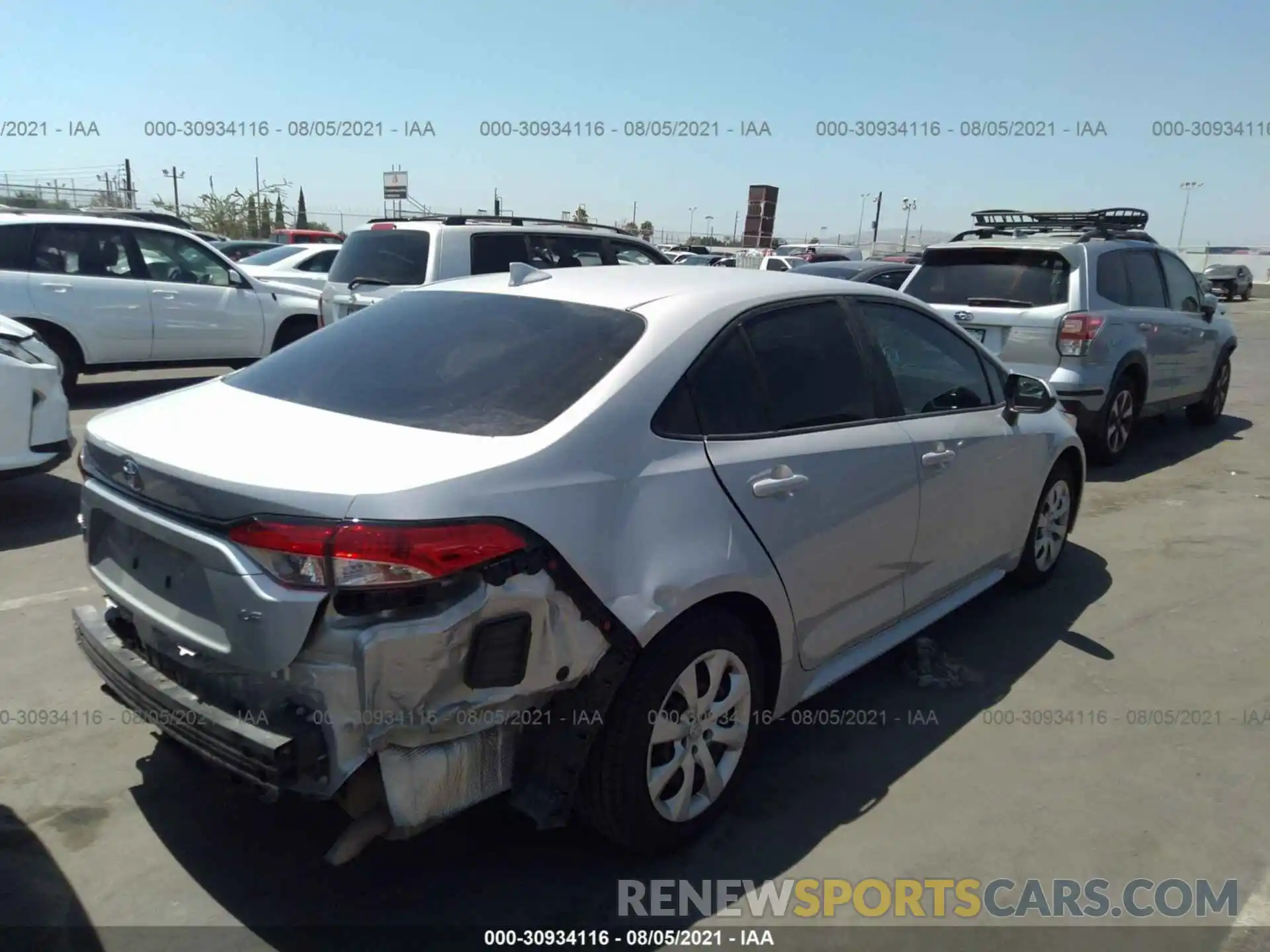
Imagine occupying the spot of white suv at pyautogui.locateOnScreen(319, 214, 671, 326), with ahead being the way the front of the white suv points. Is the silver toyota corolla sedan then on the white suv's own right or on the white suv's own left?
on the white suv's own right

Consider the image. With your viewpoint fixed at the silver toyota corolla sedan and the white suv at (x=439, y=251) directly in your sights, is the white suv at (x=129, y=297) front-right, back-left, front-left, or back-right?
front-left

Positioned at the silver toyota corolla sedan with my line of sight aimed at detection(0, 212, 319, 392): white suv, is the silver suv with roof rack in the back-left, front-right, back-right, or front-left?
front-right

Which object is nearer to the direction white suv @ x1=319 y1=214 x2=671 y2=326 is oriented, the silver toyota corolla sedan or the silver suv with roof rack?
the silver suv with roof rack

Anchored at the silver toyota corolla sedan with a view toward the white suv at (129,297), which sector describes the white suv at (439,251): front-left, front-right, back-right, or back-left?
front-right

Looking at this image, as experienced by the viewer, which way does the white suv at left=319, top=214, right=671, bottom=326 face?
facing away from the viewer and to the right of the viewer

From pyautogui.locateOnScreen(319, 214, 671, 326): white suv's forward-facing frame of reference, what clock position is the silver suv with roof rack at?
The silver suv with roof rack is roughly at 2 o'clock from the white suv.

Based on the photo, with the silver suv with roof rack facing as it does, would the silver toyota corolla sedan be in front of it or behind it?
behind

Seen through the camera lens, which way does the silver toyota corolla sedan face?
facing away from the viewer and to the right of the viewer

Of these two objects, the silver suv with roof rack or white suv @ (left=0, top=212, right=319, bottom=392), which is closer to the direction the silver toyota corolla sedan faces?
the silver suv with roof rack

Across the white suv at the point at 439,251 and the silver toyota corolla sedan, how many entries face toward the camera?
0

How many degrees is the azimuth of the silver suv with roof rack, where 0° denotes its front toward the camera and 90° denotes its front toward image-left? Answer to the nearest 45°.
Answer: approximately 225°

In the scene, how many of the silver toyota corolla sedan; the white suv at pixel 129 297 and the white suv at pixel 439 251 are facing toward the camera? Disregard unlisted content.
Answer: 0

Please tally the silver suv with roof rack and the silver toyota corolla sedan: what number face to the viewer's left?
0

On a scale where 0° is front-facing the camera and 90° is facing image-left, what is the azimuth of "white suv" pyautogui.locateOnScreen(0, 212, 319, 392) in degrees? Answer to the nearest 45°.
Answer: approximately 270°

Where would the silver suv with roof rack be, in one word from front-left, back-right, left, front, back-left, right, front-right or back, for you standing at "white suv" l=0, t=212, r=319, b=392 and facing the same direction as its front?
front-right

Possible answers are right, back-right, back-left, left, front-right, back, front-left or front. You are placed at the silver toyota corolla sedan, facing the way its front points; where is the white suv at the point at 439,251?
front-left
